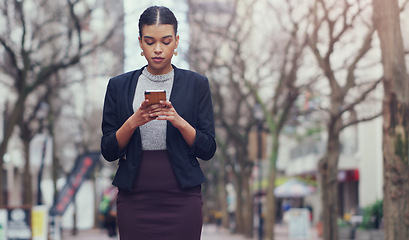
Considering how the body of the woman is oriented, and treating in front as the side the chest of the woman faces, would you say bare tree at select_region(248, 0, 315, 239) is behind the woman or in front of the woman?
behind

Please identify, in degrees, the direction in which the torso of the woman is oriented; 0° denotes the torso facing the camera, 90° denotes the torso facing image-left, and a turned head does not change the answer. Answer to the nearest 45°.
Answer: approximately 0°

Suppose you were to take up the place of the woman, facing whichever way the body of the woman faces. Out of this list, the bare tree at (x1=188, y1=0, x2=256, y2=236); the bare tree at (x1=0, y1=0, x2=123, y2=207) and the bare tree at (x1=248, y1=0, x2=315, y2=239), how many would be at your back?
3

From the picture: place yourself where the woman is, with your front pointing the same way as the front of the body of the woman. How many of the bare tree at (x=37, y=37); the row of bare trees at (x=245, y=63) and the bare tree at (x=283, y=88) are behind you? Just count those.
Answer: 3

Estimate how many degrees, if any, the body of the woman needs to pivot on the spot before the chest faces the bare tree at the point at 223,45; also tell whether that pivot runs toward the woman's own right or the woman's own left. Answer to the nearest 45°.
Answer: approximately 180°

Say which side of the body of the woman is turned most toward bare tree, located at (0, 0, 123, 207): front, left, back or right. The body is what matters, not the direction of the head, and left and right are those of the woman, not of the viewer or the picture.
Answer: back

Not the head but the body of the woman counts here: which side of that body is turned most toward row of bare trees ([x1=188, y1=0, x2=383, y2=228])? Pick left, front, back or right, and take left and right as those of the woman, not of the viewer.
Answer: back
